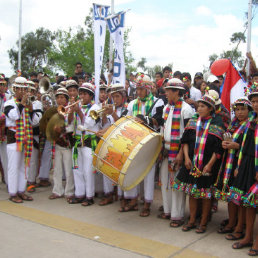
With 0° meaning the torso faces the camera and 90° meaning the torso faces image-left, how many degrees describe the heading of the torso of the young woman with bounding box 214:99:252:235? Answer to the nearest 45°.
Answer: approximately 45°

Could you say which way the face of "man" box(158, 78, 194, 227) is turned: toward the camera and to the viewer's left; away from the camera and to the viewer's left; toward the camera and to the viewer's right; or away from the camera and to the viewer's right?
toward the camera and to the viewer's left

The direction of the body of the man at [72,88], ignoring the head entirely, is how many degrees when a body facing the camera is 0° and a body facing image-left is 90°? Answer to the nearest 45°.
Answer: approximately 0°

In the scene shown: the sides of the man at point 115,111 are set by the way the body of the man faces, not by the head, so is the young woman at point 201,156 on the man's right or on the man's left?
on the man's left

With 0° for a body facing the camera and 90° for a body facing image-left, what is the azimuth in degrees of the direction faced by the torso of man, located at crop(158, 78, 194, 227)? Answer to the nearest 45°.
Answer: approximately 45°

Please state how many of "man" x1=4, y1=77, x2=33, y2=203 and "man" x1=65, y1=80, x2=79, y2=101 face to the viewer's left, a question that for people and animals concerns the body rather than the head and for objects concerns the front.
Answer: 0
